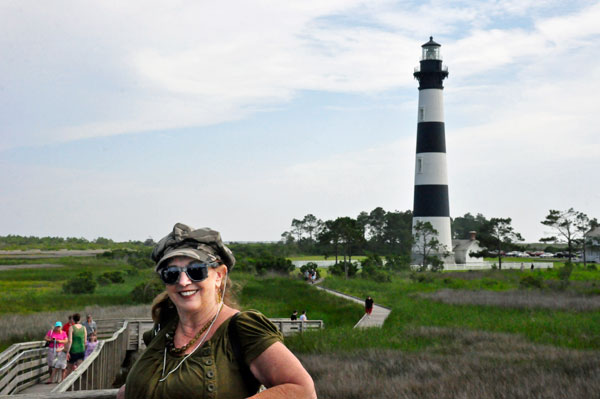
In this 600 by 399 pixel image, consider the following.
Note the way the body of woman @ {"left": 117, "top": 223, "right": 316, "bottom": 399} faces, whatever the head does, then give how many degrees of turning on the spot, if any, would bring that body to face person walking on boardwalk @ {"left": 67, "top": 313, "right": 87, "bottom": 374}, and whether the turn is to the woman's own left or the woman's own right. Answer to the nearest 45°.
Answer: approximately 135° to the woman's own right

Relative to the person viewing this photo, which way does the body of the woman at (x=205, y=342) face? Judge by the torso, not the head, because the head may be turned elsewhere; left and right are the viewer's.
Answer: facing the viewer and to the left of the viewer

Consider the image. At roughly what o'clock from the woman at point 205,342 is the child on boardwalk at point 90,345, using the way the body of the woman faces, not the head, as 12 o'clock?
The child on boardwalk is roughly at 4 o'clock from the woman.

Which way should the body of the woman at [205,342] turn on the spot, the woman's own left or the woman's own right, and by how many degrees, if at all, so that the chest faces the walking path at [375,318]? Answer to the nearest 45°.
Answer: approximately 135° to the woman's own right

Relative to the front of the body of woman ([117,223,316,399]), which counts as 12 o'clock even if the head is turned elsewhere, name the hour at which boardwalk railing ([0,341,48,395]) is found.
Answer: The boardwalk railing is roughly at 4 o'clock from the woman.

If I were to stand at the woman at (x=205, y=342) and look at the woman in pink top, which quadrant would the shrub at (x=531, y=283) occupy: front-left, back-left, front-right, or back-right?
front-right

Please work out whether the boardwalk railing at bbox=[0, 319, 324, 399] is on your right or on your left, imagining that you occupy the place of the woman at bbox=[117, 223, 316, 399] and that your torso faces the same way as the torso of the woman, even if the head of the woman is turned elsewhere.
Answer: on your right

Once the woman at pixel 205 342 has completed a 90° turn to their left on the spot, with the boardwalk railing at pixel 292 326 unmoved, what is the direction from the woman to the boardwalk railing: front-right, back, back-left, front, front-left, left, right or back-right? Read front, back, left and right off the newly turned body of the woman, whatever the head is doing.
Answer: back-left

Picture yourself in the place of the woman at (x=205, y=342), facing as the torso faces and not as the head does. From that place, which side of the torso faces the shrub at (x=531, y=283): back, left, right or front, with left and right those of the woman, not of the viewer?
back

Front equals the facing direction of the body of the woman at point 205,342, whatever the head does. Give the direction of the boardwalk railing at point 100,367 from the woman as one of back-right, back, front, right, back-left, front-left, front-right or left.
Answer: back-right

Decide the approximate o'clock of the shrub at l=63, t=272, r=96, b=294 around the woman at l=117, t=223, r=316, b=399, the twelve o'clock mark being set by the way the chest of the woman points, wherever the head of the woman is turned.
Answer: The shrub is roughly at 4 o'clock from the woman.

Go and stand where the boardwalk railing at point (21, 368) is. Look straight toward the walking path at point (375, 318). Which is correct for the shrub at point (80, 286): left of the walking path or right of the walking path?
left

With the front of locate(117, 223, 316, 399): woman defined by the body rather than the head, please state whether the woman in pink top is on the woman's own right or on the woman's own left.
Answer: on the woman's own right
